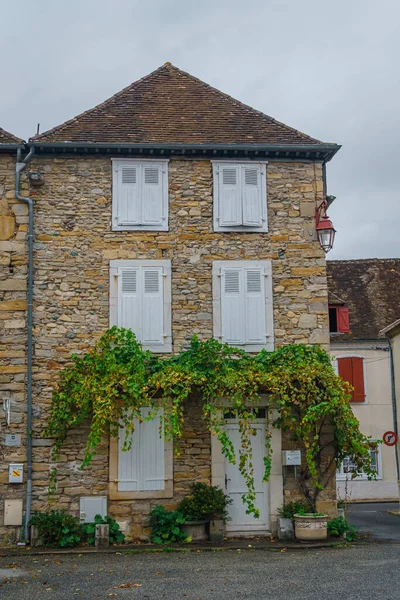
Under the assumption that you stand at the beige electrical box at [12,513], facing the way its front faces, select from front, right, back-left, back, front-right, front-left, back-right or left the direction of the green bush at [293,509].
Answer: left

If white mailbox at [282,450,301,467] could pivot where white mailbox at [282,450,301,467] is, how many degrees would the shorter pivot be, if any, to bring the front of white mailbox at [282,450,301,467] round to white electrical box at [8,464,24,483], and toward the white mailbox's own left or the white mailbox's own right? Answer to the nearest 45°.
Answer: approximately 90° to the white mailbox's own right

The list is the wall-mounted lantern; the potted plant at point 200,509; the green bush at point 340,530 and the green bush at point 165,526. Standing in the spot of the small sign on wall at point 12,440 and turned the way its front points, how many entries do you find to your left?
4
